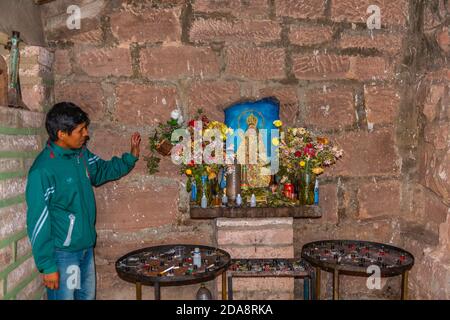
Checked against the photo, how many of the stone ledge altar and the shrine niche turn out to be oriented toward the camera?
2

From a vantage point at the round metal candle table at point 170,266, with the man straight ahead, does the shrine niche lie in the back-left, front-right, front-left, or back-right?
back-right

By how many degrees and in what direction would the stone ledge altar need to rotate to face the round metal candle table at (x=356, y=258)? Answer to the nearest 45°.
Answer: approximately 90° to its left

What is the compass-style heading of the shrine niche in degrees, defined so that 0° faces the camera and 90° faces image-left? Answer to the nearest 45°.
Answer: approximately 0°

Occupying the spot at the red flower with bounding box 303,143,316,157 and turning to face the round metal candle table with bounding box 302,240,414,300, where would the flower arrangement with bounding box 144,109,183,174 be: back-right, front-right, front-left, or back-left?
back-right

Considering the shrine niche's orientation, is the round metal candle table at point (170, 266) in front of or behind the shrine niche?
in front

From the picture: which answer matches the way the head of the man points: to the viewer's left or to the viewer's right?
to the viewer's right

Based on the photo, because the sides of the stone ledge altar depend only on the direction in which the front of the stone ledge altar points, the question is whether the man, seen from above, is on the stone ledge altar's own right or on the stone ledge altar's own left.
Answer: on the stone ledge altar's own right

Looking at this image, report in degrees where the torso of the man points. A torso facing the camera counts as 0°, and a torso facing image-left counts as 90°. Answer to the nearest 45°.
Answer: approximately 315°
